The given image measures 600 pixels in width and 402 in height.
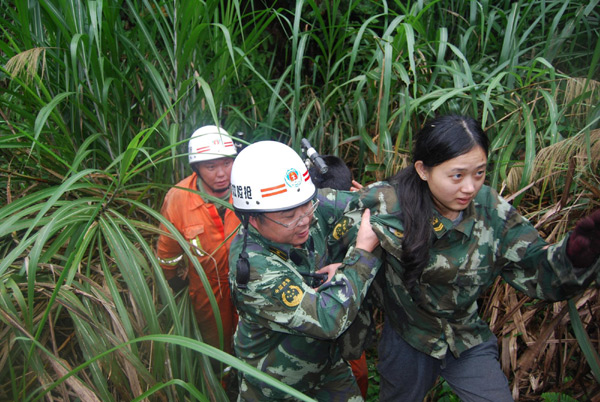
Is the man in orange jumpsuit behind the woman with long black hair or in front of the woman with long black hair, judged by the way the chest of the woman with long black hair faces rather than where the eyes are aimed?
behind

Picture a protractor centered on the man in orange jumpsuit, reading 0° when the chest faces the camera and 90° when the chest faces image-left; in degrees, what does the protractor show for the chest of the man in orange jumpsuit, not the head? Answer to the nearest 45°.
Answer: approximately 315°
